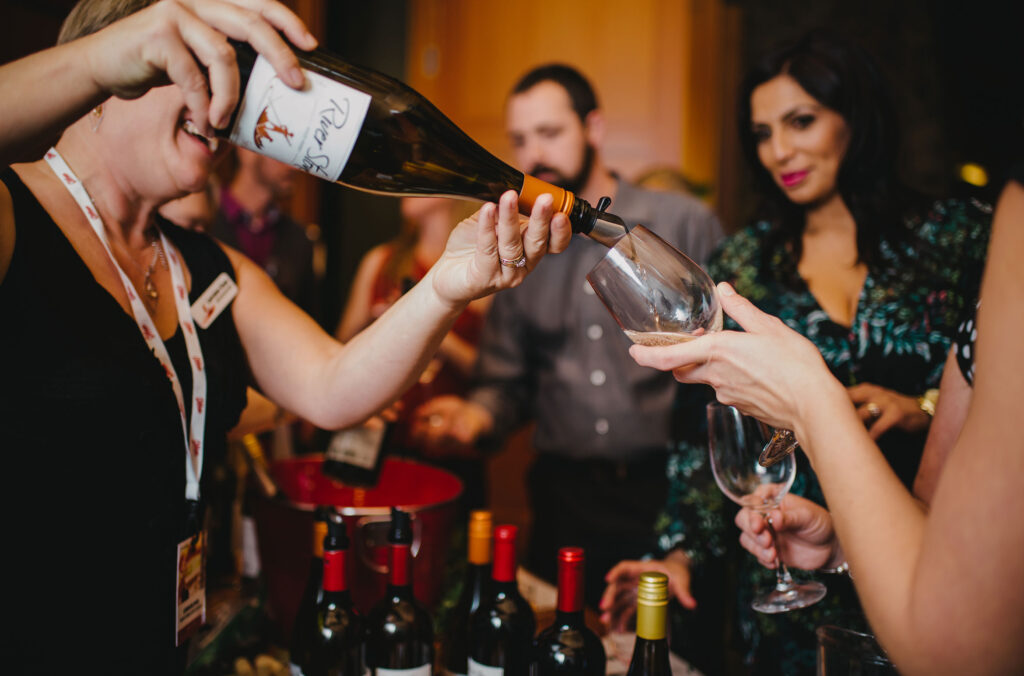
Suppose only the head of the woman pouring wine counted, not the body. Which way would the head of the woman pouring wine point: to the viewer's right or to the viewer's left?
to the viewer's right

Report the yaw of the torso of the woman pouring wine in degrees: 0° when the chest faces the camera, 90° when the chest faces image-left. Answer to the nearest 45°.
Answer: approximately 315°

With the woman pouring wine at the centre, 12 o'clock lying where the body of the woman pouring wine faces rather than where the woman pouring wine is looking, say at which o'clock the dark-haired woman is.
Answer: The dark-haired woman is roughly at 10 o'clock from the woman pouring wine.

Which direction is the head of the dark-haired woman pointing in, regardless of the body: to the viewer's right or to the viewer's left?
to the viewer's left
